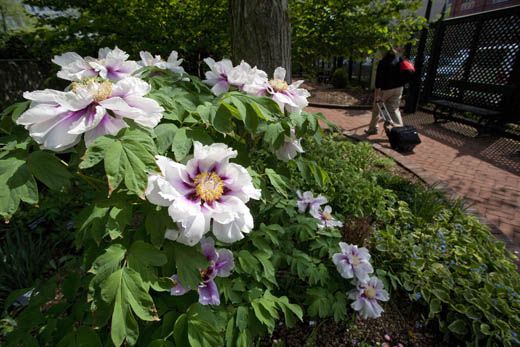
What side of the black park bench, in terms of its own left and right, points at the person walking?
front

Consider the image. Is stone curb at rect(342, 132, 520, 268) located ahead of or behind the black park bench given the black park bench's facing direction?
ahead

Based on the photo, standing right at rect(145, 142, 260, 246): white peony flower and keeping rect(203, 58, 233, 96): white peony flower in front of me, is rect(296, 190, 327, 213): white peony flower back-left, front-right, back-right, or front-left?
front-right

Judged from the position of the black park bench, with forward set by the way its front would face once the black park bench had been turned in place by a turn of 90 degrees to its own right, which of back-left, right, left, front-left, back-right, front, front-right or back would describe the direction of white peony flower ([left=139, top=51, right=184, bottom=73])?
back-left

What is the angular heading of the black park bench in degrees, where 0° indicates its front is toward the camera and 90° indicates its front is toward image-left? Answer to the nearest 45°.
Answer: approximately 45°

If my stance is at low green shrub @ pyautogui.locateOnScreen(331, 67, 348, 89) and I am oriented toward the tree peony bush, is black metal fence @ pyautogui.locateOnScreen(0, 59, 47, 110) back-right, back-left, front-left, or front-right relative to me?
front-right

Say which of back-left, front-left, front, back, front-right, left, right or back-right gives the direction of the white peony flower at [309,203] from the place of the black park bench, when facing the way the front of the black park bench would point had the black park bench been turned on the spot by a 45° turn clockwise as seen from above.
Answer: left

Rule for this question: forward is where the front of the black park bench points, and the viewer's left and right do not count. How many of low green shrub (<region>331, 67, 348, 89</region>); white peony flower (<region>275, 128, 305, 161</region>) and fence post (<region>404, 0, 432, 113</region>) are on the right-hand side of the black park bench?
2

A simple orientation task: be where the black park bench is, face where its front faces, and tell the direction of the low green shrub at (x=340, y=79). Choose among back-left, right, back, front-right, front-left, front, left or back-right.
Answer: right

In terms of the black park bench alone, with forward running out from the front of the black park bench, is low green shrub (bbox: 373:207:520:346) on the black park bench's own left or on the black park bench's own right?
on the black park bench's own left

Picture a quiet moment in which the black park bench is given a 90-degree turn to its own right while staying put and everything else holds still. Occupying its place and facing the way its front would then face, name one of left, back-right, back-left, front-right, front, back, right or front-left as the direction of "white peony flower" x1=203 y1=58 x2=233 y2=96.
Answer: back-left

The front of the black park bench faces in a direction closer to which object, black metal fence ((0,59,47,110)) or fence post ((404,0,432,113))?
the black metal fence

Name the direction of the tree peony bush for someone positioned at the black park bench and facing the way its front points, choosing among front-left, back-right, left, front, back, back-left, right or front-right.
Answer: front-left

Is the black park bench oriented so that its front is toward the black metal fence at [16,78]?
yes

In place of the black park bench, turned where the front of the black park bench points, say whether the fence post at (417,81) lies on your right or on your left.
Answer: on your right

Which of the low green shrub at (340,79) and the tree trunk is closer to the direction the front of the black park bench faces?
the tree trunk
